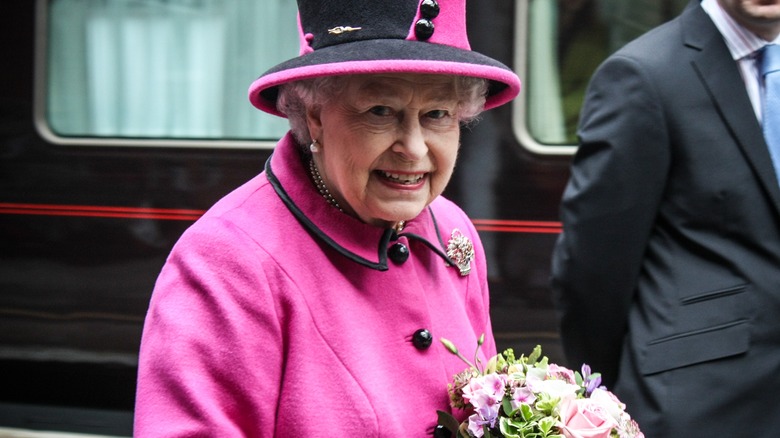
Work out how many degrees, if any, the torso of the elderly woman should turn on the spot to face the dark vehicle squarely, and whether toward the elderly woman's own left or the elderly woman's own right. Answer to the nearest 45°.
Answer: approximately 135° to the elderly woman's own left

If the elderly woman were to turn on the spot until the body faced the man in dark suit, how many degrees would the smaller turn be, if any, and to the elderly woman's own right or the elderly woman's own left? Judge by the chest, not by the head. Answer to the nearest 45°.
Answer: approximately 90° to the elderly woman's own left

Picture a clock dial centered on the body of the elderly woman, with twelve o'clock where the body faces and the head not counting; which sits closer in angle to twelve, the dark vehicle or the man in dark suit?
the man in dark suit

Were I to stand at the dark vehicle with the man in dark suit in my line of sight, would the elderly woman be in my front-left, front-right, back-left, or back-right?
front-right

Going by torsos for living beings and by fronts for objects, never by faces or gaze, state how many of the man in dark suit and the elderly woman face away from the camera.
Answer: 0

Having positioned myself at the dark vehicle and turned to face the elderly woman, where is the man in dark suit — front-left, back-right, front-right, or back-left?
front-left

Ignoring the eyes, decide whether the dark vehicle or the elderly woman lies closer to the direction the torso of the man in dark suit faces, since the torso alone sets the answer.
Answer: the elderly woman

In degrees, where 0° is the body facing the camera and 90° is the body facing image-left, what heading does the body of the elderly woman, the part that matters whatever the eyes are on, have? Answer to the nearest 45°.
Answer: approximately 315°
